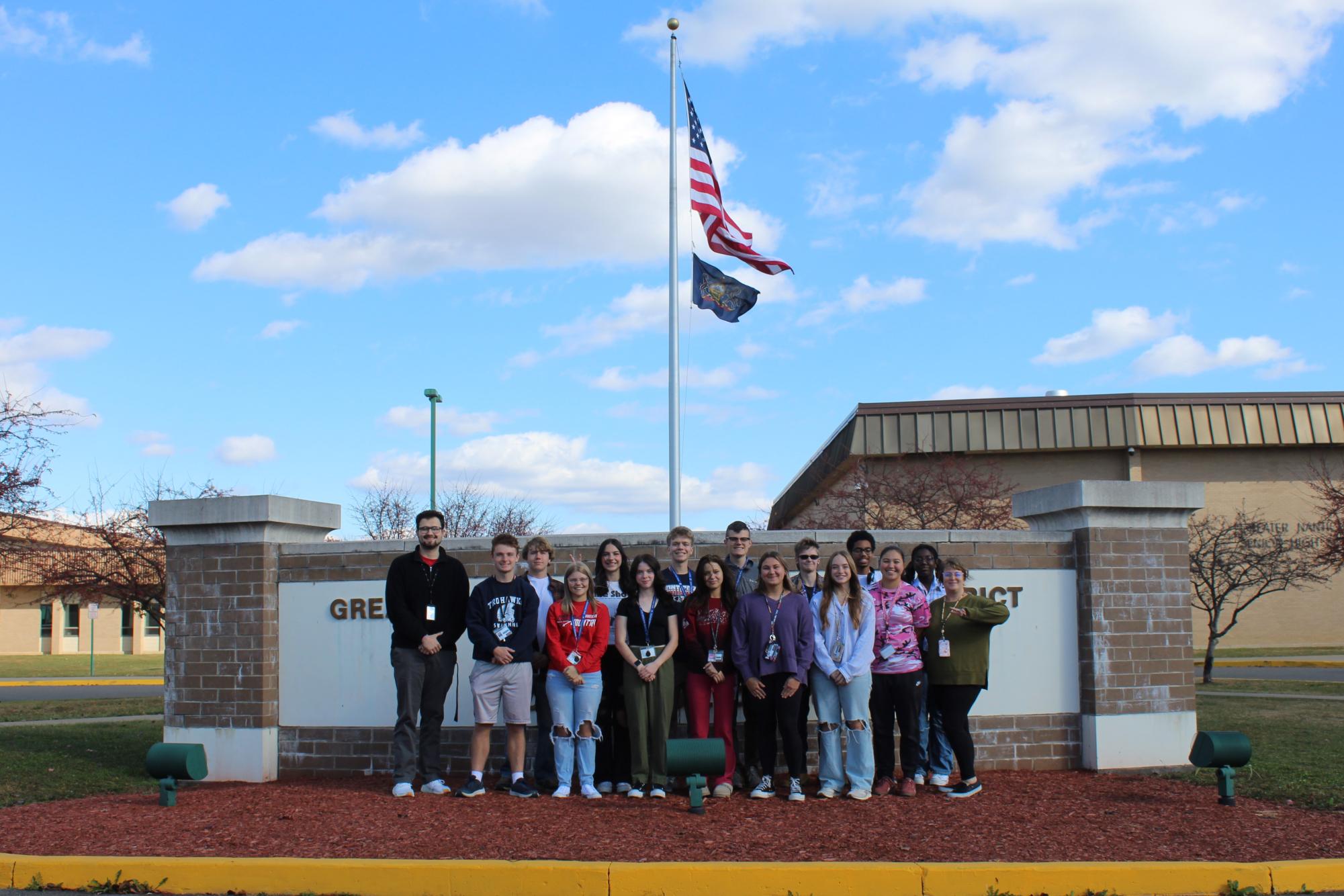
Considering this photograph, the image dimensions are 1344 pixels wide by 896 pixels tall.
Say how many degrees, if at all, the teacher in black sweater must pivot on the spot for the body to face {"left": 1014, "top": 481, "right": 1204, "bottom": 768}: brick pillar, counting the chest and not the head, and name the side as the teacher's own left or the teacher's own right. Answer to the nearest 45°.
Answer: approximately 90° to the teacher's own left

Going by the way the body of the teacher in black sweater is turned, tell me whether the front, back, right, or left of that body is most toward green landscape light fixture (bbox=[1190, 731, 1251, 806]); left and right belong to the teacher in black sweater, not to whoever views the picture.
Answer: left

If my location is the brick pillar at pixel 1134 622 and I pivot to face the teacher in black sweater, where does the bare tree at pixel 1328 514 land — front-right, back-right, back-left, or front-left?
back-right

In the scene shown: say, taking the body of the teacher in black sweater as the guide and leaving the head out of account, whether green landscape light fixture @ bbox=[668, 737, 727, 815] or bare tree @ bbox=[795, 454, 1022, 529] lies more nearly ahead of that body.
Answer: the green landscape light fixture

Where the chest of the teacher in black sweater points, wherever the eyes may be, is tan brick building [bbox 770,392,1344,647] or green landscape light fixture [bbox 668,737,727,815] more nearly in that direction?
the green landscape light fixture

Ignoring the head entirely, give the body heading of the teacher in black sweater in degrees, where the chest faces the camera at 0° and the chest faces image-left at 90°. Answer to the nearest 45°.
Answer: approximately 0°

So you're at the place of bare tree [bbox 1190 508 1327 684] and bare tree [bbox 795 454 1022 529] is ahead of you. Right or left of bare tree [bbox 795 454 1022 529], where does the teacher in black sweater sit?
left
